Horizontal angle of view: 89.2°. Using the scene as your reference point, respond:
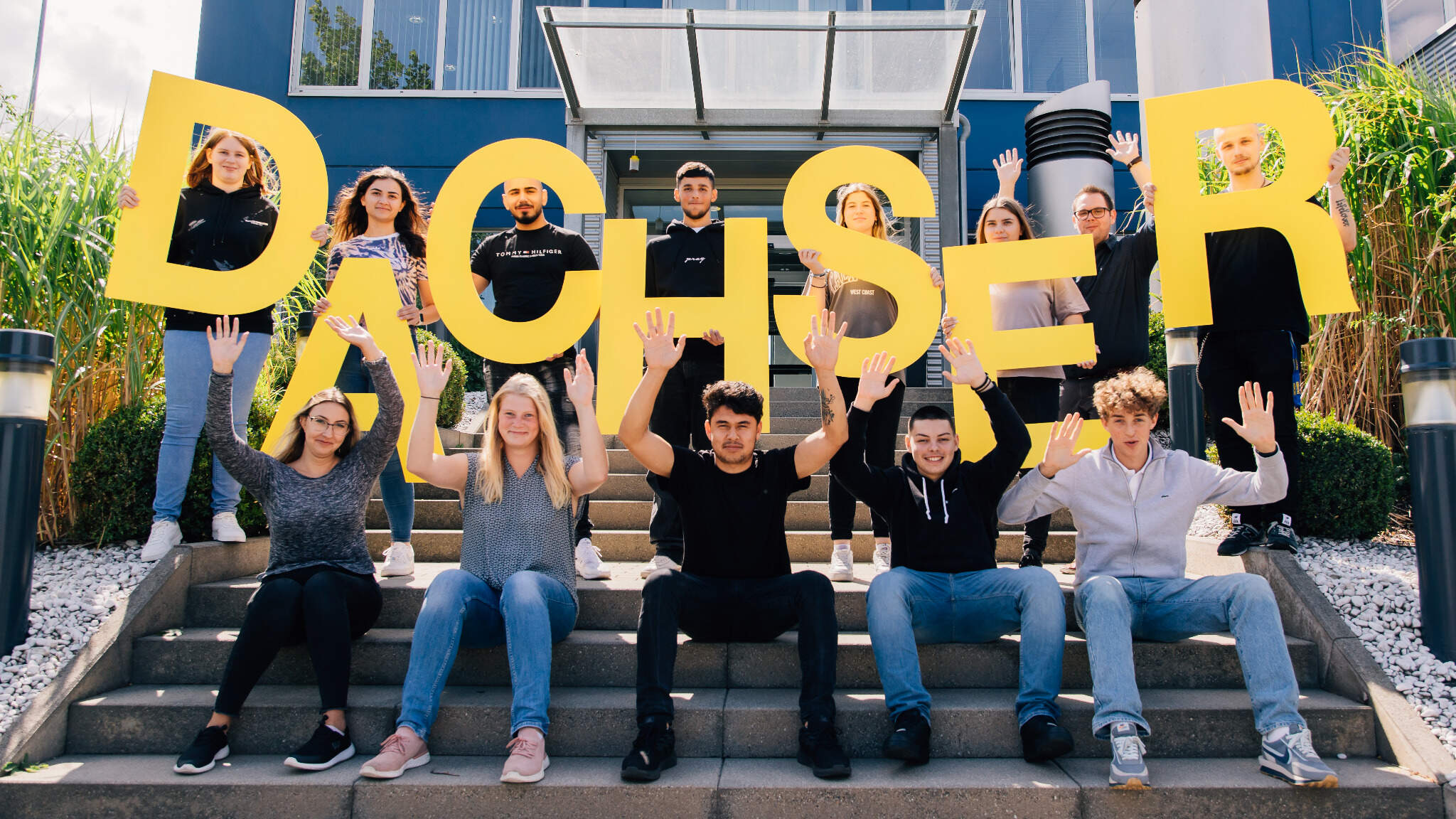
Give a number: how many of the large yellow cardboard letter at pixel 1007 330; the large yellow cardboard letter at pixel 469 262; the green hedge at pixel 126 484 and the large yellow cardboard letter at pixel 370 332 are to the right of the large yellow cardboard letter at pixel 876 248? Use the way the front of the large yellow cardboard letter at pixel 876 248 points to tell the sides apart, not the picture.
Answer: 3

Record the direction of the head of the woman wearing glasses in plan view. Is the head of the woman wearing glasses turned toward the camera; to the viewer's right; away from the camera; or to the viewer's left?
toward the camera

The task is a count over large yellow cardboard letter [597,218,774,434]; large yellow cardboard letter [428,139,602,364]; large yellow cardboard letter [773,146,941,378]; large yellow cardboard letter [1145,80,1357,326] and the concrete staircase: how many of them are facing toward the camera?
5

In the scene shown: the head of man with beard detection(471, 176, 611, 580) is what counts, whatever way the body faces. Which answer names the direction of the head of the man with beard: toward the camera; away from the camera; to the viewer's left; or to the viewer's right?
toward the camera

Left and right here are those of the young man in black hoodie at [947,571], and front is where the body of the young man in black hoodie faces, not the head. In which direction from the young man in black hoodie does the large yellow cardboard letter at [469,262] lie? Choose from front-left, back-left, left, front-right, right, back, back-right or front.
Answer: right

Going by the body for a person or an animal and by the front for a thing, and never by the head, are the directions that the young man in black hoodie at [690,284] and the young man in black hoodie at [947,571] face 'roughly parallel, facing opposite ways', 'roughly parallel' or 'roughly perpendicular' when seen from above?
roughly parallel

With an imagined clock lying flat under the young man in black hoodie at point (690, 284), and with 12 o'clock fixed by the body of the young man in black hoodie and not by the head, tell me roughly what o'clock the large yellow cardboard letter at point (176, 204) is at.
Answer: The large yellow cardboard letter is roughly at 3 o'clock from the young man in black hoodie.

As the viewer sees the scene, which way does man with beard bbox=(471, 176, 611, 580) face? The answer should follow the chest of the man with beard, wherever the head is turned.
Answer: toward the camera

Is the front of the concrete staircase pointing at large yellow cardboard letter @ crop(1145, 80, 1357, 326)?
no

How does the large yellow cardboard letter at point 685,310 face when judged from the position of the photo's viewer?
facing the viewer

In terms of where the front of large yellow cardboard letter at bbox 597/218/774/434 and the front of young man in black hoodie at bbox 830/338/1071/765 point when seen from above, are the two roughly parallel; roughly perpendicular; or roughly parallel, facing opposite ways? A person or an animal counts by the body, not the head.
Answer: roughly parallel

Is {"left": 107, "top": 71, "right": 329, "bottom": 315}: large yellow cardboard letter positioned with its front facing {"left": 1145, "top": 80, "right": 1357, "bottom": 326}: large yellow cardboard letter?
no

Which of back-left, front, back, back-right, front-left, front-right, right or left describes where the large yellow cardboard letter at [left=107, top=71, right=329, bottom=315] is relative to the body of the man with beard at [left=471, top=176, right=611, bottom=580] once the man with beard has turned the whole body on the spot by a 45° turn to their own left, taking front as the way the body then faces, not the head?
back-right

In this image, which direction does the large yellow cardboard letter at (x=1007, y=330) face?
toward the camera

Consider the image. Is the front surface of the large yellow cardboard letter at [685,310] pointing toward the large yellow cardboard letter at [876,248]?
no

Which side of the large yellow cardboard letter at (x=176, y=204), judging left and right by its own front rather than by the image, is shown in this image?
front
